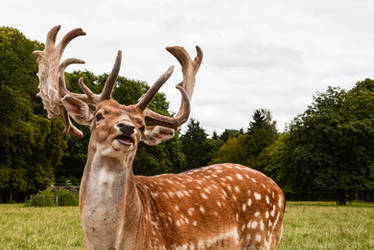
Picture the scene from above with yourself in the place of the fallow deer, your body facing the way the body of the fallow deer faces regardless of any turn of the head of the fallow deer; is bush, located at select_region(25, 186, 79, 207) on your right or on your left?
on your right

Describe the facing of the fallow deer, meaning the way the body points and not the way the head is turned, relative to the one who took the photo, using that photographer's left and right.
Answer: facing the viewer and to the left of the viewer

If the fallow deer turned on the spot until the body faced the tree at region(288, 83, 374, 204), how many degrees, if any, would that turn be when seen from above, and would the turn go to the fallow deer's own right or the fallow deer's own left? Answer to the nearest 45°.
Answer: approximately 180°

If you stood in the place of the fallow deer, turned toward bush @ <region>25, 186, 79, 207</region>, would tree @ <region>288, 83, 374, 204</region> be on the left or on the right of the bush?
right
